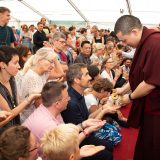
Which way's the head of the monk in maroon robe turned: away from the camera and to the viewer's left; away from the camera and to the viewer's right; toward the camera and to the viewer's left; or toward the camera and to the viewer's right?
toward the camera and to the viewer's left

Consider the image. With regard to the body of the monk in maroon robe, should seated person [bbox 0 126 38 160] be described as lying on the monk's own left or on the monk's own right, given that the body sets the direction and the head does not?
on the monk's own left

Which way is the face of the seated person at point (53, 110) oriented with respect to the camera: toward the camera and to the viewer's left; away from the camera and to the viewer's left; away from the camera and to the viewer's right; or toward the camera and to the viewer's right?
away from the camera and to the viewer's right

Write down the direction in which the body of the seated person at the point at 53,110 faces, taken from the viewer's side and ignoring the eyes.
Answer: to the viewer's right

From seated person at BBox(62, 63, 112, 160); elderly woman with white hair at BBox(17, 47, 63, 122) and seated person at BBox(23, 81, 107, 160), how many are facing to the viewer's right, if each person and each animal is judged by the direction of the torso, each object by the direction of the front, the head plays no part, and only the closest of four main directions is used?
3

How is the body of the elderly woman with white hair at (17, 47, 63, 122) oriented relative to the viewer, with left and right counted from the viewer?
facing to the right of the viewer

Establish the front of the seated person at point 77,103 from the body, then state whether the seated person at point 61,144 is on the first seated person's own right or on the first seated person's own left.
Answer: on the first seated person's own right

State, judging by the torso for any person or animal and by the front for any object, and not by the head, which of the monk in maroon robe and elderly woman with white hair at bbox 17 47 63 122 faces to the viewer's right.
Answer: the elderly woman with white hair

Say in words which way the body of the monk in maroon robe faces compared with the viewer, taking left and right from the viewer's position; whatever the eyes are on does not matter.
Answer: facing to the left of the viewer

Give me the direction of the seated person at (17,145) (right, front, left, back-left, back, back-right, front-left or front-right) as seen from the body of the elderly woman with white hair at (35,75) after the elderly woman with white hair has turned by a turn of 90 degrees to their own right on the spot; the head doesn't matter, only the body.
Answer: front

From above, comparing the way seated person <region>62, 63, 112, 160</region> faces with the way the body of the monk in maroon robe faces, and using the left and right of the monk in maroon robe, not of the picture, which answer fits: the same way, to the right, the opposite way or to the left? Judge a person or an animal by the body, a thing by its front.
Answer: the opposite way

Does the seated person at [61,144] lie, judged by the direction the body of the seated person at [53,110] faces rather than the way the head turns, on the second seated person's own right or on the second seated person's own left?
on the second seated person's own right

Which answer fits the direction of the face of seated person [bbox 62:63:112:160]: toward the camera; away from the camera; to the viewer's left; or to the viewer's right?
to the viewer's right

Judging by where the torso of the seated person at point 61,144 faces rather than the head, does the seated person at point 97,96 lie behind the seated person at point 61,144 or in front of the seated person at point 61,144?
in front

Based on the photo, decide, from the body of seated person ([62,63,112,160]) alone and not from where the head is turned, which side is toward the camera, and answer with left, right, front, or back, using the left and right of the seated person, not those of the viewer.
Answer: right

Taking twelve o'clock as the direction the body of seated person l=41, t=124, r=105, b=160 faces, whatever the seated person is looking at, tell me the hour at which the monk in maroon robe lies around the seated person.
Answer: The monk in maroon robe is roughly at 12 o'clock from the seated person.
